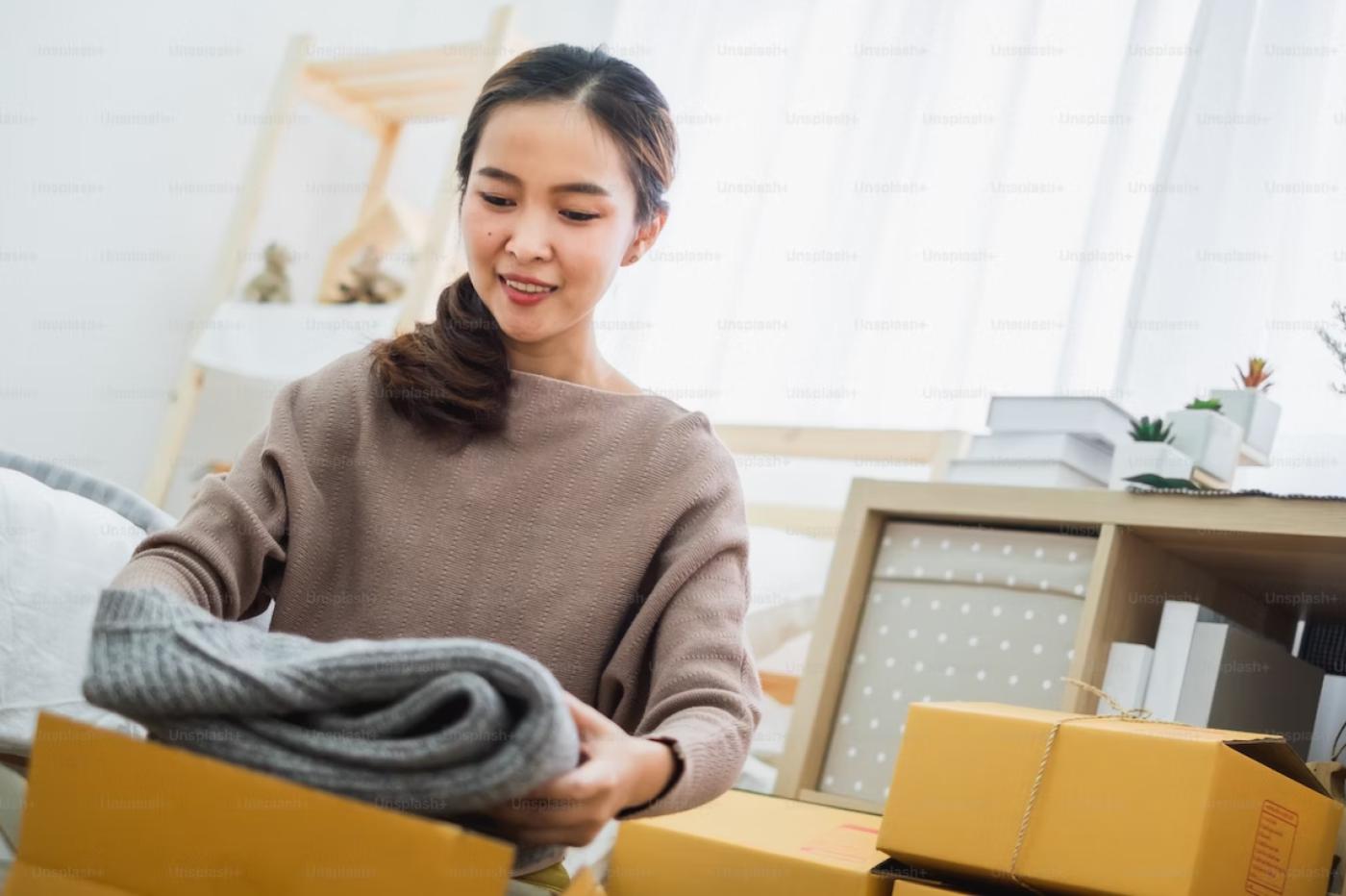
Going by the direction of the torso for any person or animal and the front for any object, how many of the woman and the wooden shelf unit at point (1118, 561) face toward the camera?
2

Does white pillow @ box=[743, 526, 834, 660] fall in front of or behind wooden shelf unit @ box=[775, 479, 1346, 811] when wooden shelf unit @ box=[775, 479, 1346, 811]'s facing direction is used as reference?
behind

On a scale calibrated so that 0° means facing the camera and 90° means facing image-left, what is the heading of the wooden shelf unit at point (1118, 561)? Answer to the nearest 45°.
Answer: approximately 0°
